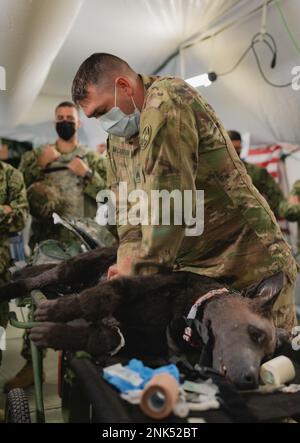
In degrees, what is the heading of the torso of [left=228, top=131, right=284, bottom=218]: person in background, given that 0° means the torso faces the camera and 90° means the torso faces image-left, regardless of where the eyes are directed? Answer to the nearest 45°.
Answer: approximately 0°

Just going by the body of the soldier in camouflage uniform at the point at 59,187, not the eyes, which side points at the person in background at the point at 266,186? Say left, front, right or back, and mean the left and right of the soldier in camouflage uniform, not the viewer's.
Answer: left

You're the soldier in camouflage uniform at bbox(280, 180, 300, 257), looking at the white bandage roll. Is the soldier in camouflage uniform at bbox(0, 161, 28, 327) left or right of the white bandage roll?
right

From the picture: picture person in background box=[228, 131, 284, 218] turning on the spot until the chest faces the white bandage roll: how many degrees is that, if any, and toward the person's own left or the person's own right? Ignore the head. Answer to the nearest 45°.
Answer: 0° — they already face it

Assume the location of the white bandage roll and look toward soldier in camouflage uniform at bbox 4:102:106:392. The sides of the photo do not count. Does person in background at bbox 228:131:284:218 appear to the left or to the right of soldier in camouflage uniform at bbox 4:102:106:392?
right

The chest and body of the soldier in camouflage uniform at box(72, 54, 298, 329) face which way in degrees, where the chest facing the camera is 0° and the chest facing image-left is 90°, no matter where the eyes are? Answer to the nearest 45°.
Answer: approximately 45°

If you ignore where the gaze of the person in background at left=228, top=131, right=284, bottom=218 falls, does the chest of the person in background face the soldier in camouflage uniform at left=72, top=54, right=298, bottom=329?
yes

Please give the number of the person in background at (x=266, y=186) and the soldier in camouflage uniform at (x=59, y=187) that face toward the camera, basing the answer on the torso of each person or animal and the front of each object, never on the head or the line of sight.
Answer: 2
